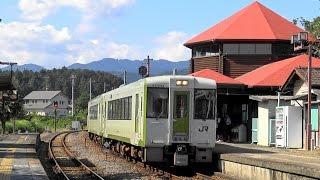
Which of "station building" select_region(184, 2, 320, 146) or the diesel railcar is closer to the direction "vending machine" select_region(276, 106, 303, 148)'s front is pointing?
the diesel railcar

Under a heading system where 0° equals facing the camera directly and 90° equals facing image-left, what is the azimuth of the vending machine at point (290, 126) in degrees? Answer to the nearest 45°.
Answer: approximately 45°

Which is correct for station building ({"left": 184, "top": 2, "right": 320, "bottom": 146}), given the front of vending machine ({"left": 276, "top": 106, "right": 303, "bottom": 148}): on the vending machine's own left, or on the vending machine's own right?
on the vending machine's own right

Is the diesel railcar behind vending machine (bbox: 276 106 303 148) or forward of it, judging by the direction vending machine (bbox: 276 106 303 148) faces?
forward
